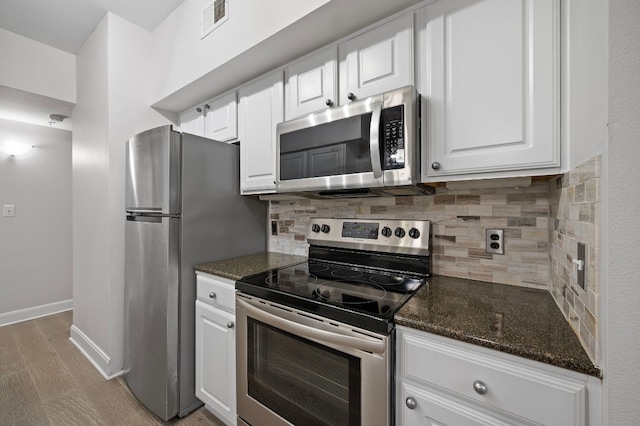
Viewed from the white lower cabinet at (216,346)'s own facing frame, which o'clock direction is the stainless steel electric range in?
The stainless steel electric range is roughly at 9 o'clock from the white lower cabinet.

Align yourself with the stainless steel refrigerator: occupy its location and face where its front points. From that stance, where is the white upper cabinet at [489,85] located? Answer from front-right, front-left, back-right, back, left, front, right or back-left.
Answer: left

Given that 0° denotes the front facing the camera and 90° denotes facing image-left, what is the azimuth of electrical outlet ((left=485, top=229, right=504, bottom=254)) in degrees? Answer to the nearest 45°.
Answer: approximately 0°

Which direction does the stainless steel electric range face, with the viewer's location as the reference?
facing the viewer and to the left of the viewer

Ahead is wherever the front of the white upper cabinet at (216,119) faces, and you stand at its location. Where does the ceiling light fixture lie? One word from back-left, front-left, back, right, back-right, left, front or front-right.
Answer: right

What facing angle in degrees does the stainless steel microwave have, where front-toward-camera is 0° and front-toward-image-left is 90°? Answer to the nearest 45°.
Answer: approximately 45°

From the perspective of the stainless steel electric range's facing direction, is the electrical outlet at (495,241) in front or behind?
behind

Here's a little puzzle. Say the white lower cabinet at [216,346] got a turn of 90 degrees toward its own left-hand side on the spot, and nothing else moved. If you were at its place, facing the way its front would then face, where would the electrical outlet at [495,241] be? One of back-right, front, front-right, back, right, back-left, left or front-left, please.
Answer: front

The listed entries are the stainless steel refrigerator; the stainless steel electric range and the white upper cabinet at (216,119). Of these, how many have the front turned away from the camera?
0

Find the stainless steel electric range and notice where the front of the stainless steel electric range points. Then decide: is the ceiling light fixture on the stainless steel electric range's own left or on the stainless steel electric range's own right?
on the stainless steel electric range's own right

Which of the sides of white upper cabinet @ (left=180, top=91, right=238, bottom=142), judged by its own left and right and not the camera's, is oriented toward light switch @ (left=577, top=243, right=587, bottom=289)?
left

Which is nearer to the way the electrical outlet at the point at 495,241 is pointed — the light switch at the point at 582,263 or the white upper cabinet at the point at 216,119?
the light switch

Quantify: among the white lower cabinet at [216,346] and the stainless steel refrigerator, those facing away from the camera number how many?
0
